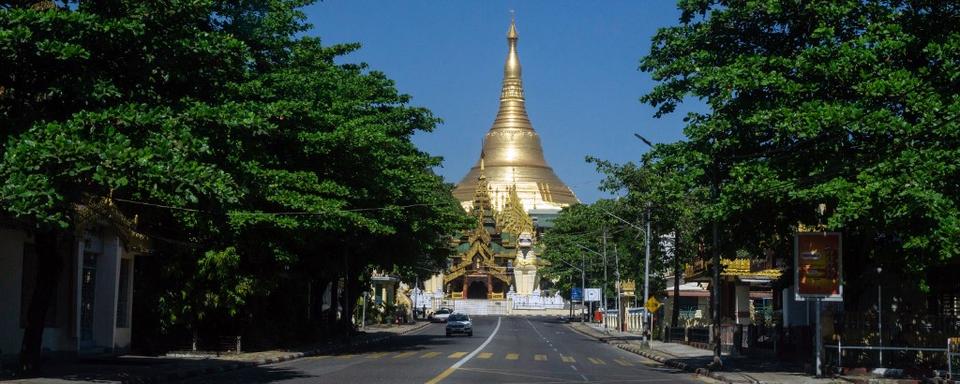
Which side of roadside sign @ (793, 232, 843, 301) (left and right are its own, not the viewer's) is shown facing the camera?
front

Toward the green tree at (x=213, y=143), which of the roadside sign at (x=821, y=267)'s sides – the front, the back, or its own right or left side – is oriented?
right

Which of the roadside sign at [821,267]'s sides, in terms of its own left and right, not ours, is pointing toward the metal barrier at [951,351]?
left

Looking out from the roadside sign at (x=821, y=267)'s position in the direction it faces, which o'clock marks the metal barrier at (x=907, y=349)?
The metal barrier is roughly at 8 o'clock from the roadside sign.
